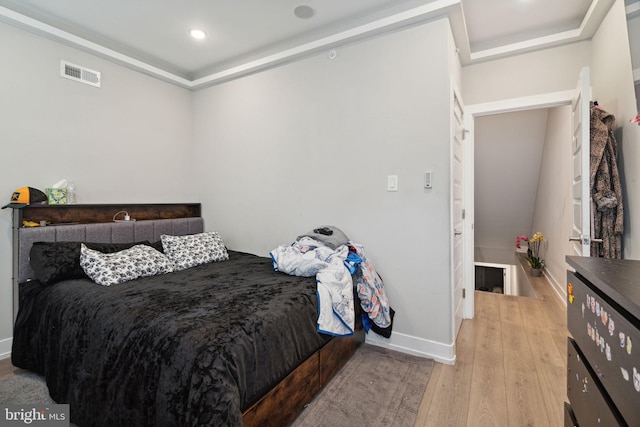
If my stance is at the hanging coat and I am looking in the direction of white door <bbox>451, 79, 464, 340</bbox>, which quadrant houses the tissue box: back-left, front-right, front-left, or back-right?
front-left

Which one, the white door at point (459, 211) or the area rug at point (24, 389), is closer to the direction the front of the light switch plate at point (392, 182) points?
the area rug

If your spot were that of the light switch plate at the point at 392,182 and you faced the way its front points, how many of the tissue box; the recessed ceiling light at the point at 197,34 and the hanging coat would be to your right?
2

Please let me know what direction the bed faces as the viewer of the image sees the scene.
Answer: facing the viewer and to the right of the viewer

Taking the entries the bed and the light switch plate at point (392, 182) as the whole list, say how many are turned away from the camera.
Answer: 0

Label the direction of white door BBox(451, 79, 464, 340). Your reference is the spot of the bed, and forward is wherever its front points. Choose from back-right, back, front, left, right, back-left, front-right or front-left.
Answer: front-left

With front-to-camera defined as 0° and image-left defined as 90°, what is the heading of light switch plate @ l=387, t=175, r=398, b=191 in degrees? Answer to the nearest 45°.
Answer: approximately 0°

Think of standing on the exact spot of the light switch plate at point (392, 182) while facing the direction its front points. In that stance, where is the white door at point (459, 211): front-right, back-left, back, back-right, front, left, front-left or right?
back-left

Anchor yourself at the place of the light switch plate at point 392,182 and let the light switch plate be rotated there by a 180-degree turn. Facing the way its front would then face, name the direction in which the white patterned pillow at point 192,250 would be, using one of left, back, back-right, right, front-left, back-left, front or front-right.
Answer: left

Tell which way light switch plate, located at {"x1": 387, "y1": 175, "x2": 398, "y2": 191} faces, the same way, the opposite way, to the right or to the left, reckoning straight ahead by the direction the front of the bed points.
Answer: to the right

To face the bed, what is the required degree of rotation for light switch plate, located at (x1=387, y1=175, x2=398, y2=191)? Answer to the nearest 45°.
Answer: approximately 45° to its right

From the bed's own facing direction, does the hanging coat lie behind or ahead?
ahead

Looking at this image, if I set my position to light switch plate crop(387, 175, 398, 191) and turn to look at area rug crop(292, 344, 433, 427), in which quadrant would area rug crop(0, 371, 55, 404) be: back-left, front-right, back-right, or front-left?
front-right

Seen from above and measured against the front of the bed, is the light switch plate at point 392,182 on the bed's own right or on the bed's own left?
on the bed's own left

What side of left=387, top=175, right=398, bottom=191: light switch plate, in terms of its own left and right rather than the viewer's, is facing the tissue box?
right

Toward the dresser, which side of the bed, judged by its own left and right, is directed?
front
